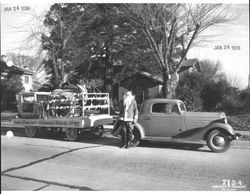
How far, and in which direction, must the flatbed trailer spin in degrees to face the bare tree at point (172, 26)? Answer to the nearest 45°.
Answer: approximately 45° to its left

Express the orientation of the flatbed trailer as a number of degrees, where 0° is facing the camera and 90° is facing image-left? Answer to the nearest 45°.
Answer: approximately 315°
